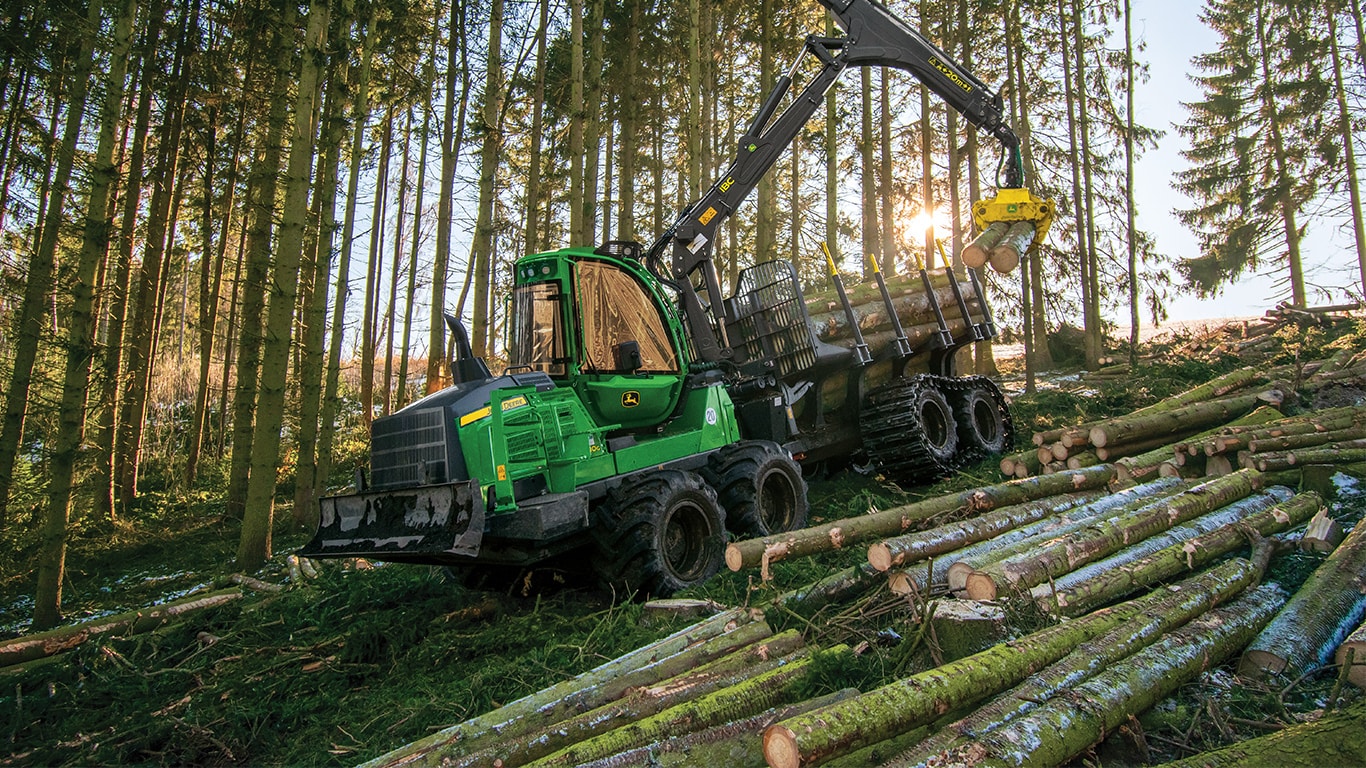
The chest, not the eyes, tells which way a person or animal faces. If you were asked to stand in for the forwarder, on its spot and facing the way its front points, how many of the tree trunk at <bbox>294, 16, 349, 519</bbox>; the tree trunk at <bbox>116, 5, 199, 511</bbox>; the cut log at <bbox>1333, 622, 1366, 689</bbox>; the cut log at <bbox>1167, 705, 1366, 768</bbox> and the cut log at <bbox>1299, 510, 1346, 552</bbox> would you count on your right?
2

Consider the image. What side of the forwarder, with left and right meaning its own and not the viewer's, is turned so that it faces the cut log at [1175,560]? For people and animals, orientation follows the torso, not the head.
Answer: left

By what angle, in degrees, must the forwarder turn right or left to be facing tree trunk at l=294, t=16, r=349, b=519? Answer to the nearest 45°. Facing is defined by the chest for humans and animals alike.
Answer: approximately 90° to its right

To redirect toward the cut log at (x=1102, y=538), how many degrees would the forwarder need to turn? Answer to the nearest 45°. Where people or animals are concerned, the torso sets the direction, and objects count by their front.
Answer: approximately 90° to its left

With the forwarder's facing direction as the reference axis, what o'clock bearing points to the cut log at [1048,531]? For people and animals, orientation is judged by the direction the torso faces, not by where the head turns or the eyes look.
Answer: The cut log is roughly at 9 o'clock from the forwarder.

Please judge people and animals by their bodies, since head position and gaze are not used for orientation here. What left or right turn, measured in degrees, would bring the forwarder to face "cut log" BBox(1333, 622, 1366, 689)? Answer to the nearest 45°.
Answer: approximately 90° to its left

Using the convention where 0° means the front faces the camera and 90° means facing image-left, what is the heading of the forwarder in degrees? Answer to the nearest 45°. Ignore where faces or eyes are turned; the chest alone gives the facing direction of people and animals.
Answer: approximately 45°

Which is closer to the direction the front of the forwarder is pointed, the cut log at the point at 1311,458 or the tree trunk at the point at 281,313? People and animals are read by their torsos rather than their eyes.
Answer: the tree trunk
